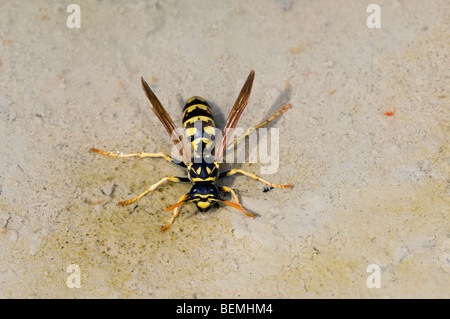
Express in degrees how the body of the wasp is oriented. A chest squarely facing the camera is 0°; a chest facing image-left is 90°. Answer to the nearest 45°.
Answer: approximately 0°
